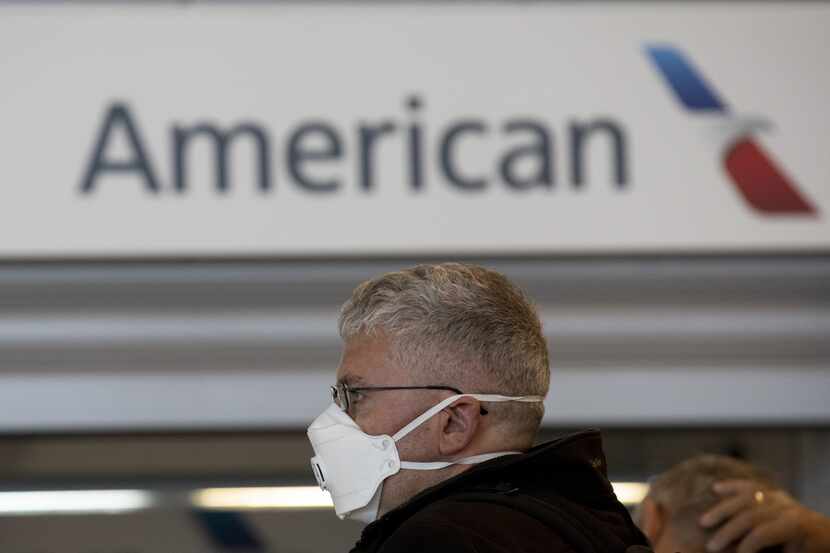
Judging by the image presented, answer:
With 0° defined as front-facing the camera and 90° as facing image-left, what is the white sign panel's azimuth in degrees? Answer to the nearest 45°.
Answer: approximately 0°

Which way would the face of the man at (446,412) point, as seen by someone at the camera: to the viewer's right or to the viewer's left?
to the viewer's left

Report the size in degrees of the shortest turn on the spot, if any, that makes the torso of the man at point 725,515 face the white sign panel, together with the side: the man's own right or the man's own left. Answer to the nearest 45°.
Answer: approximately 45° to the man's own left

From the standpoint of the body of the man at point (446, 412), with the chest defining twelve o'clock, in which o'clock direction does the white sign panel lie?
The white sign panel is roughly at 3 o'clock from the man.

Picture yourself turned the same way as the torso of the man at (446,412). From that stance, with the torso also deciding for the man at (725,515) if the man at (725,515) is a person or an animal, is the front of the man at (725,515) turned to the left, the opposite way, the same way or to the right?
to the right

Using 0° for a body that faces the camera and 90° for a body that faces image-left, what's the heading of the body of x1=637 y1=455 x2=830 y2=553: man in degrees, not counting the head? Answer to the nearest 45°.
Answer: approximately 180°

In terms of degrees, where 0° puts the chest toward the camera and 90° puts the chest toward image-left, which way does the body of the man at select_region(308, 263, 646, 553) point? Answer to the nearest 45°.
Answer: approximately 90°

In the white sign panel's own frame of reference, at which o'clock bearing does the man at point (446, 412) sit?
The man is roughly at 12 o'clock from the white sign panel.

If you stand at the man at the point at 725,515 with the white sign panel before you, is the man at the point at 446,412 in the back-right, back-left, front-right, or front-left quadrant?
back-left

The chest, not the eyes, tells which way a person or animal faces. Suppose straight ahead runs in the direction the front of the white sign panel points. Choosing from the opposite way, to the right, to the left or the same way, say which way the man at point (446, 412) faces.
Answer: to the right
